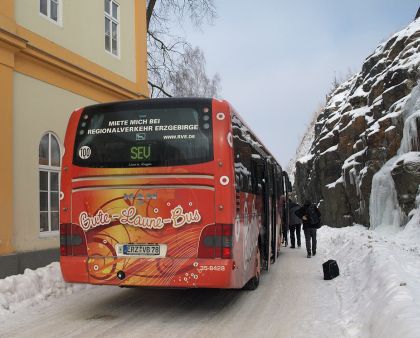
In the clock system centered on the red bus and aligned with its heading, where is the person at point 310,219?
The person is roughly at 1 o'clock from the red bus.

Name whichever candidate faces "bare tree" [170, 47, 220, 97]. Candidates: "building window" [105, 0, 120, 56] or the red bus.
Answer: the red bus

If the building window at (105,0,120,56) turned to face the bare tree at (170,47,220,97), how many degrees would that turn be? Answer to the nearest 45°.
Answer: approximately 135° to its left

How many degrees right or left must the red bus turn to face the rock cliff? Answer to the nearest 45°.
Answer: approximately 45° to its right

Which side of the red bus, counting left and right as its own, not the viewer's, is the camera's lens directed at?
back

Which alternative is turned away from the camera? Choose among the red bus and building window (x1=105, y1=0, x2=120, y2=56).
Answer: the red bus

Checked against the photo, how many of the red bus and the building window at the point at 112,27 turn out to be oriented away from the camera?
1

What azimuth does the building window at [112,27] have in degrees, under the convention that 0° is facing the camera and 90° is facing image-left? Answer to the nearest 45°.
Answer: approximately 315°

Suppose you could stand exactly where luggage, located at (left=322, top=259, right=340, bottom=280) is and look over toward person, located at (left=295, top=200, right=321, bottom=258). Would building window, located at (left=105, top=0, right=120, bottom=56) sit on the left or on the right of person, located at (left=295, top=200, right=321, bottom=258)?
left
